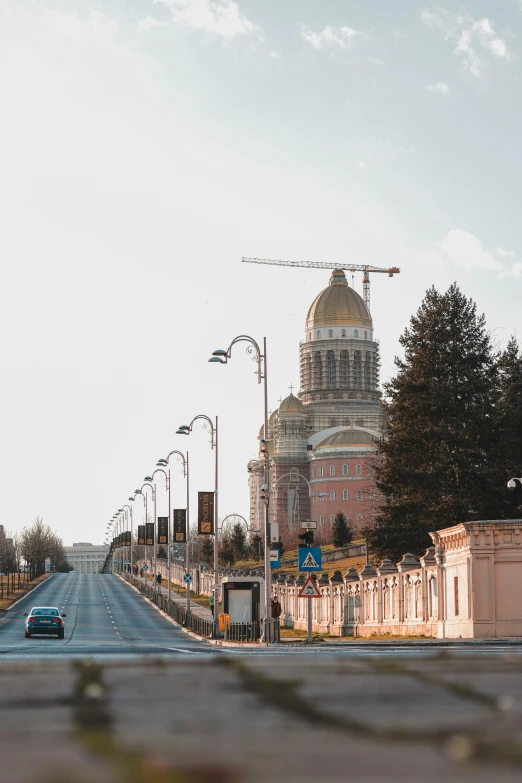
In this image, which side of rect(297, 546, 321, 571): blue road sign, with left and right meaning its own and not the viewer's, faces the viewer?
front

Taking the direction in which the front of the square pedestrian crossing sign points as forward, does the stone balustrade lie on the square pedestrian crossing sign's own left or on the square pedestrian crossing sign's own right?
on the square pedestrian crossing sign's own left

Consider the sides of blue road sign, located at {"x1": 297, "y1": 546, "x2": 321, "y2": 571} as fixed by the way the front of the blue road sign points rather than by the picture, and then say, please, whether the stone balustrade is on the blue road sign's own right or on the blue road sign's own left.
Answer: on the blue road sign's own left

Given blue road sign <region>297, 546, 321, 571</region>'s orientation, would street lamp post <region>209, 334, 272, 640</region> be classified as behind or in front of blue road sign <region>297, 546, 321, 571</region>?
behind
